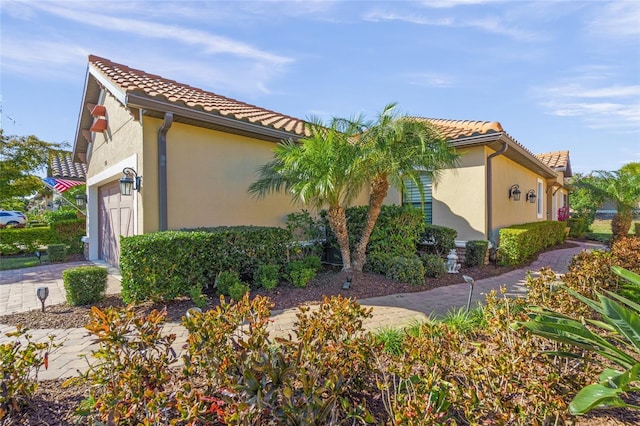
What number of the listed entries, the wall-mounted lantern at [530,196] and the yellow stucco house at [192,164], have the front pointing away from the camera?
0

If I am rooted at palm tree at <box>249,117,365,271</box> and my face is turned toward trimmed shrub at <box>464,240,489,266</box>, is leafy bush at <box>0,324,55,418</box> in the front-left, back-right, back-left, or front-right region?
back-right

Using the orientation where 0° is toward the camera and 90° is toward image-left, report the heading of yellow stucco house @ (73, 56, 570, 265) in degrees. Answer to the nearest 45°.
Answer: approximately 45°

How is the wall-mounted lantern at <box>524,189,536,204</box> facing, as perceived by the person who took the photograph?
facing the viewer and to the right of the viewer

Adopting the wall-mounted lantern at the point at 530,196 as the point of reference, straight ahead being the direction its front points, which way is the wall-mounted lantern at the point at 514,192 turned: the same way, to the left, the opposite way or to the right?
the same way

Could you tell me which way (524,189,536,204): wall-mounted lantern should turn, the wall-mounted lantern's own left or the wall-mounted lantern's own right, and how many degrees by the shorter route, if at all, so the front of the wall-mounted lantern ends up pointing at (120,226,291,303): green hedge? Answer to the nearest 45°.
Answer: approximately 45° to the wall-mounted lantern's own right

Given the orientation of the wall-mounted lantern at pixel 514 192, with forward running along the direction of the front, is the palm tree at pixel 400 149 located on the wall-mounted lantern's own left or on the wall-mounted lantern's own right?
on the wall-mounted lantern's own right

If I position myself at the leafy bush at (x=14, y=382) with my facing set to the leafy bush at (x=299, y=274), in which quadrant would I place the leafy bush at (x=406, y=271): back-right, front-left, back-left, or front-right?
front-right

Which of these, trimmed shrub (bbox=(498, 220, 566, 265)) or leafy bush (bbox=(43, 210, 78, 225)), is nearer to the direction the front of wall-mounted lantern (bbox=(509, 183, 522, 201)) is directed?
the trimmed shrub

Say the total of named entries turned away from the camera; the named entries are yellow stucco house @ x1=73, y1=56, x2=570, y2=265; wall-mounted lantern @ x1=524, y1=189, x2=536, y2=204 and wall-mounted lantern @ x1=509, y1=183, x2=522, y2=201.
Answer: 0

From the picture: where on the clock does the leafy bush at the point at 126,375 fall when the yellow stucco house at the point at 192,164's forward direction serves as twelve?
The leafy bush is roughly at 10 o'clock from the yellow stucco house.

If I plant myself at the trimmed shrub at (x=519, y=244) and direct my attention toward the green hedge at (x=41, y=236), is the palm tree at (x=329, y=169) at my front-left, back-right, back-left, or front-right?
front-left
